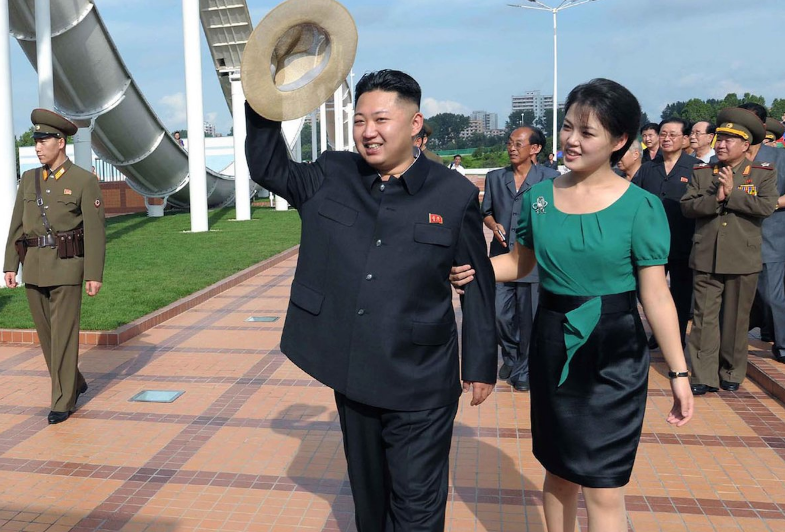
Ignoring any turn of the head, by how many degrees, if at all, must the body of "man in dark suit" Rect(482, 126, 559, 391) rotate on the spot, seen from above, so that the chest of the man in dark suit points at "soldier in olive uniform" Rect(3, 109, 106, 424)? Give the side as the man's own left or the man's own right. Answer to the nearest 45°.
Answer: approximately 45° to the man's own right

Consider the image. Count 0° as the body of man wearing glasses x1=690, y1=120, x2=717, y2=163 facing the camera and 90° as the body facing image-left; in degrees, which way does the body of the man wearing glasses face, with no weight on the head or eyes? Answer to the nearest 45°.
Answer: approximately 45°

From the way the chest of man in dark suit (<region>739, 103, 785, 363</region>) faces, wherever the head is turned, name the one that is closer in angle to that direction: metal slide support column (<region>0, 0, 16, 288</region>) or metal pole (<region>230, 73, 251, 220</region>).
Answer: the metal slide support column

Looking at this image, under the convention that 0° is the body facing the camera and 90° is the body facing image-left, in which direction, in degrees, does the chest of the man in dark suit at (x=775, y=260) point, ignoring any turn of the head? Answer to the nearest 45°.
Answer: approximately 45°

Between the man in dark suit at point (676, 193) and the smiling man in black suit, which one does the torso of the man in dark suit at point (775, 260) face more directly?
the smiling man in black suit

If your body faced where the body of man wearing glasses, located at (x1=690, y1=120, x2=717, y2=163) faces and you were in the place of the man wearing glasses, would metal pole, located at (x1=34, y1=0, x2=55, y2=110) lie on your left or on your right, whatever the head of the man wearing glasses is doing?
on your right
